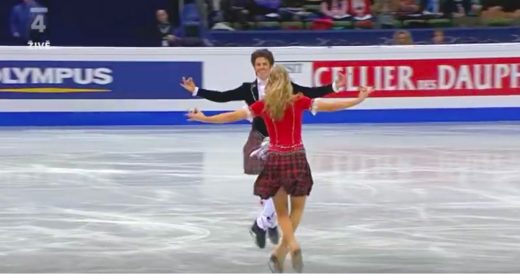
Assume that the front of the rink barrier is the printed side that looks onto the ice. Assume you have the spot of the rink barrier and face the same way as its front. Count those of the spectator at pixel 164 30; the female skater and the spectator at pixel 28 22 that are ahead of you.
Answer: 1

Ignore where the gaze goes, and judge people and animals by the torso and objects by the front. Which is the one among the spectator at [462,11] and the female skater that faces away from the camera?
the female skater

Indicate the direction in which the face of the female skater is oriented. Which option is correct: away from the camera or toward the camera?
away from the camera

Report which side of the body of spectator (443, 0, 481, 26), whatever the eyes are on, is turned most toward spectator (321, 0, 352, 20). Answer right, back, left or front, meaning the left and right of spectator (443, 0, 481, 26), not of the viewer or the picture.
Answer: right

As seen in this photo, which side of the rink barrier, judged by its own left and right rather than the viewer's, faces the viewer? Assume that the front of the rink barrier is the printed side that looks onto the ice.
front

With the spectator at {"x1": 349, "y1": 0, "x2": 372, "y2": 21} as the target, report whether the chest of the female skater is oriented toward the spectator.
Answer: yes

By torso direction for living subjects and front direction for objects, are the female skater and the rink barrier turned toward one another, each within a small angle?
yes

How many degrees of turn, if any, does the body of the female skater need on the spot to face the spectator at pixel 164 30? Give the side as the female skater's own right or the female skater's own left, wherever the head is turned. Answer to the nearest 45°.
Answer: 0° — they already face them

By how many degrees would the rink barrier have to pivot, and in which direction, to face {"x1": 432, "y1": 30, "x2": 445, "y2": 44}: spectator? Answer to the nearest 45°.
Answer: approximately 135° to its left

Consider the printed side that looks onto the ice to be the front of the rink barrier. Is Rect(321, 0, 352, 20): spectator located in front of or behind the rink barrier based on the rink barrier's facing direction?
behind

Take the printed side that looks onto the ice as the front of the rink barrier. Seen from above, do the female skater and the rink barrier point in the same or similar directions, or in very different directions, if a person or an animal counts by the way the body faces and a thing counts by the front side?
very different directions

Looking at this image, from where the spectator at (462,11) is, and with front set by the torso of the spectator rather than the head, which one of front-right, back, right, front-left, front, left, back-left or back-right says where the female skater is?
front

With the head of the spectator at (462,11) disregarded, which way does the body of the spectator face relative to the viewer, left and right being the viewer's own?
facing the viewer

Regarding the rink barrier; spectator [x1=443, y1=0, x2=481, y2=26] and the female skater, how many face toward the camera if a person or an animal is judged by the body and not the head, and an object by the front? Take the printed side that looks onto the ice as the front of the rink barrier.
2

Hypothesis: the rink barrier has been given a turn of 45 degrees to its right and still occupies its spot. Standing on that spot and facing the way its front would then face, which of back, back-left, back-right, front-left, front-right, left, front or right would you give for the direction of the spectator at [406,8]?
back

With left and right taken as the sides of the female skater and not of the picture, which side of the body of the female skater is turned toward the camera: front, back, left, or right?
back

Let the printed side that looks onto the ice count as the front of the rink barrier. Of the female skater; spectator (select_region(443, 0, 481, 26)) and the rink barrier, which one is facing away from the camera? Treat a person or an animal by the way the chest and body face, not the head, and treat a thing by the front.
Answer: the female skater

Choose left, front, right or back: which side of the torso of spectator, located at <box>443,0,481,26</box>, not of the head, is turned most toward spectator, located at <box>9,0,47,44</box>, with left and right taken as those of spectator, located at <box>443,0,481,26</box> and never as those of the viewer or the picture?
right
